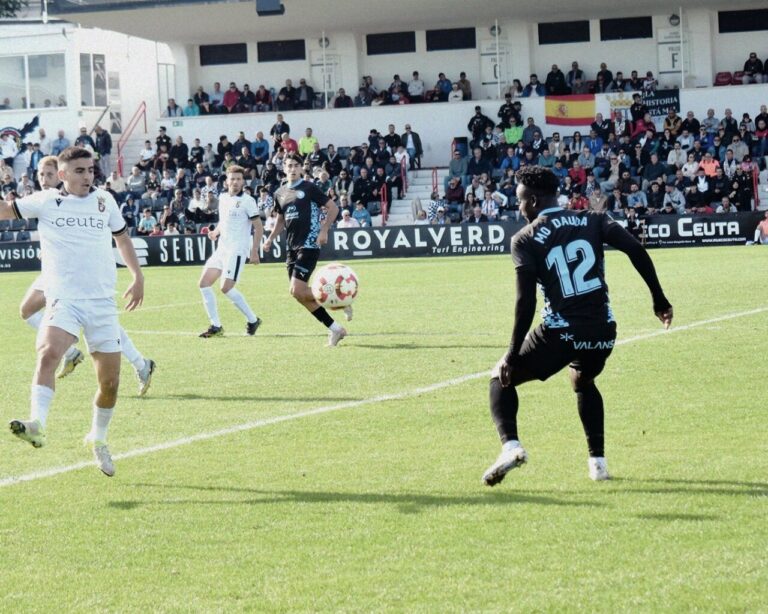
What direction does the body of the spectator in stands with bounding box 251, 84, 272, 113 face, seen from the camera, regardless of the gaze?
toward the camera

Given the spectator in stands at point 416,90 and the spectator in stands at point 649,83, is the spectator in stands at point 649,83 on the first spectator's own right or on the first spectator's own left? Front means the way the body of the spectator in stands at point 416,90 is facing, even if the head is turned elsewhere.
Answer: on the first spectator's own left

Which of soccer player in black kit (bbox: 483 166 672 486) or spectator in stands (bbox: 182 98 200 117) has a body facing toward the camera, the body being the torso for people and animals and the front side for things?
the spectator in stands

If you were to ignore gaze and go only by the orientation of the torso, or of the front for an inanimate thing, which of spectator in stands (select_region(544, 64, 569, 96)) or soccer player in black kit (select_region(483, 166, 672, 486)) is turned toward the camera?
the spectator in stands

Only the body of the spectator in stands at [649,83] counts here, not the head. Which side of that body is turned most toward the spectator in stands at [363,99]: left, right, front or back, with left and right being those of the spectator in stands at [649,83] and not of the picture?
right

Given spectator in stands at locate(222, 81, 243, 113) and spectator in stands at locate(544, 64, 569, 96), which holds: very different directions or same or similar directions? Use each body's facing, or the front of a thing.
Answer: same or similar directions

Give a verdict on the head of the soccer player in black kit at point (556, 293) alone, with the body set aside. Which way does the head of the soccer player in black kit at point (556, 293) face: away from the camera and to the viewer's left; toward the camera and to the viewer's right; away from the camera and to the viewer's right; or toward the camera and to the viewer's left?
away from the camera and to the viewer's left

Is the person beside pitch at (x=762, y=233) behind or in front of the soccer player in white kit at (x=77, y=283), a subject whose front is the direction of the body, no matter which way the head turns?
behind

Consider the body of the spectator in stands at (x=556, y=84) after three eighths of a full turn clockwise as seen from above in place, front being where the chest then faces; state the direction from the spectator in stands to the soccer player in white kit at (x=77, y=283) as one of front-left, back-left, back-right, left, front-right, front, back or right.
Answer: back-left

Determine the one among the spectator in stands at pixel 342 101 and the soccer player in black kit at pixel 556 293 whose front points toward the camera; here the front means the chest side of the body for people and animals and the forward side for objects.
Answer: the spectator in stands

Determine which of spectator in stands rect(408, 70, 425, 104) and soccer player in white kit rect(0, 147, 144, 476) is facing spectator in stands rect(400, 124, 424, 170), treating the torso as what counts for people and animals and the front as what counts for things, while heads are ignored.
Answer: spectator in stands rect(408, 70, 425, 104)

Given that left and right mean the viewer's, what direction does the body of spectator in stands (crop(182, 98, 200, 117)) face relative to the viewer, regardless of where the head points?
facing the viewer

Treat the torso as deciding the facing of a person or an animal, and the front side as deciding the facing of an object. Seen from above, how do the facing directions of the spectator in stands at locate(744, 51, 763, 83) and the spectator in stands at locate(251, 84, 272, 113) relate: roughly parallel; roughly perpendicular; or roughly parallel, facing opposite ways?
roughly parallel

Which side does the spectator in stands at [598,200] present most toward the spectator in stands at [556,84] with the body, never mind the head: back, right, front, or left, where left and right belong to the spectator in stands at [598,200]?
back

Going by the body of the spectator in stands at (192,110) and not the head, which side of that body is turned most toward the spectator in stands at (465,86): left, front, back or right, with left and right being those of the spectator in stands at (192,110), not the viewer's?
left

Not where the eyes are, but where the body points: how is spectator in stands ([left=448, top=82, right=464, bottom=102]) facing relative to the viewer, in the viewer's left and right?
facing the viewer

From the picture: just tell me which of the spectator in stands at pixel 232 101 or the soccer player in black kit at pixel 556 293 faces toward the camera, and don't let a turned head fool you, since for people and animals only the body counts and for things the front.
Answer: the spectator in stands

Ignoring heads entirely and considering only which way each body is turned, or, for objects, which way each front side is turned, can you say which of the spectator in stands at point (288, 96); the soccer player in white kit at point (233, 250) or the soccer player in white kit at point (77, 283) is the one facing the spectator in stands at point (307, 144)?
the spectator in stands at point (288, 96)

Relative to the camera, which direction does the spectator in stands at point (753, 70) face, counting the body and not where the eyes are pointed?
toward the camera

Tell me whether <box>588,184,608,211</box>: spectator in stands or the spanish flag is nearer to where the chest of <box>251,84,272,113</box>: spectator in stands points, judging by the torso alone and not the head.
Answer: the spectator in stands

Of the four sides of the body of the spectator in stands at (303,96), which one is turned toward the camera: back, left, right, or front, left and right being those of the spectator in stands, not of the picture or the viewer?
front
